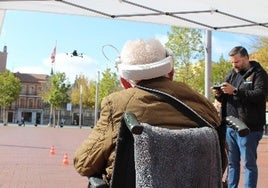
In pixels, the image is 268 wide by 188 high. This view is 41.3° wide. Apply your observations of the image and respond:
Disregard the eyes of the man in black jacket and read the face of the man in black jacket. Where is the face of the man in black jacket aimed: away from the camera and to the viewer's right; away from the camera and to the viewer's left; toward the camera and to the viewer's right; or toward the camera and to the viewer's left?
toward the camera and to the viewer's left

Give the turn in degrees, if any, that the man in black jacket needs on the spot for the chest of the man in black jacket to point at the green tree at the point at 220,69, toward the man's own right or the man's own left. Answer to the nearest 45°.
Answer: approximately 135° to the man's own right

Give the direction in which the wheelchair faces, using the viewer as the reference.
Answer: facing away from the viewer and to the left of the viewer

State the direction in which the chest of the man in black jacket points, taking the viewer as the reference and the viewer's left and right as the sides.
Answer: facing the viewer and to the left of the viewer

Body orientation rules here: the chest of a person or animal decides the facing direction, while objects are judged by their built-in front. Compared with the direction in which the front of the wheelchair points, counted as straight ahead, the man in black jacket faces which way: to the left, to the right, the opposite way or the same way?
to the left

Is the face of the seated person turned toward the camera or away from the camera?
away from the camera

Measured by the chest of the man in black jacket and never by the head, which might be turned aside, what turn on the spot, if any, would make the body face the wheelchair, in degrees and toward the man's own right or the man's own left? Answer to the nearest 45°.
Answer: approximately 45° to the man's own left

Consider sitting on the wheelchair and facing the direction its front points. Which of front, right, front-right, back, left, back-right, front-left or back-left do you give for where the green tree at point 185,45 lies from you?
front-right

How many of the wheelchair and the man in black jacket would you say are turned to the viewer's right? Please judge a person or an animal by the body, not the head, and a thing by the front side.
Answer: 0

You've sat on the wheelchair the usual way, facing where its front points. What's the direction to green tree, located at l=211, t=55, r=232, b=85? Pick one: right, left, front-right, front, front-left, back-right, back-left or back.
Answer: front-right
